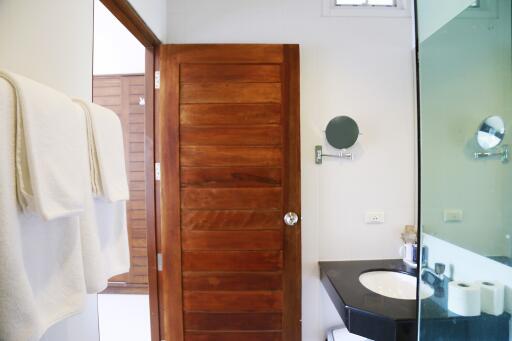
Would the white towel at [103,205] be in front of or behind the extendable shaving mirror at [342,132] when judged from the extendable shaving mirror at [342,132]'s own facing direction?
in front

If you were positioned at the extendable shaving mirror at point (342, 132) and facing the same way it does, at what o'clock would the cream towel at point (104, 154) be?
The cream towel is roughly at 1 o'clock from the extendable shaving mirror.

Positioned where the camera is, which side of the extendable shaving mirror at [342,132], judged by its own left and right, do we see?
front

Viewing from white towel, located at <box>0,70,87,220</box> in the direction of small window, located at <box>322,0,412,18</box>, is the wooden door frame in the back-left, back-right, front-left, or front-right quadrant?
front-left

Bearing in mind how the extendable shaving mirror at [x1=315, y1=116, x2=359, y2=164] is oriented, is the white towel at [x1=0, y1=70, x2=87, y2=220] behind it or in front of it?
in front
